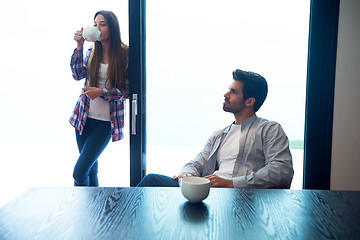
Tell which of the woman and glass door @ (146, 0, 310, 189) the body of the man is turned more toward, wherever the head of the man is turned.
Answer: the woman

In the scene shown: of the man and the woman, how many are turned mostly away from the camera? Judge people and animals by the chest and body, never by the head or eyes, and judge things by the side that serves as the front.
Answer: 0

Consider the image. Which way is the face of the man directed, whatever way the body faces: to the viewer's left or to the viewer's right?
to the viewer's left

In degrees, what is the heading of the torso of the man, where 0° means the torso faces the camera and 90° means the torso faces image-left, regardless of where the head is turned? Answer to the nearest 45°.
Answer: approximately 45°

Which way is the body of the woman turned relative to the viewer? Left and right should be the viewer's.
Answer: facing the viewer and to the left of the viewer

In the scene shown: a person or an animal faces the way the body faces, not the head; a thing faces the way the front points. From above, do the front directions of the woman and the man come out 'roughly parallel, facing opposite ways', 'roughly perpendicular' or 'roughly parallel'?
roughly parallel

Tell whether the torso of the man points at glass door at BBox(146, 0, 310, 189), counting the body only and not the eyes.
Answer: no
